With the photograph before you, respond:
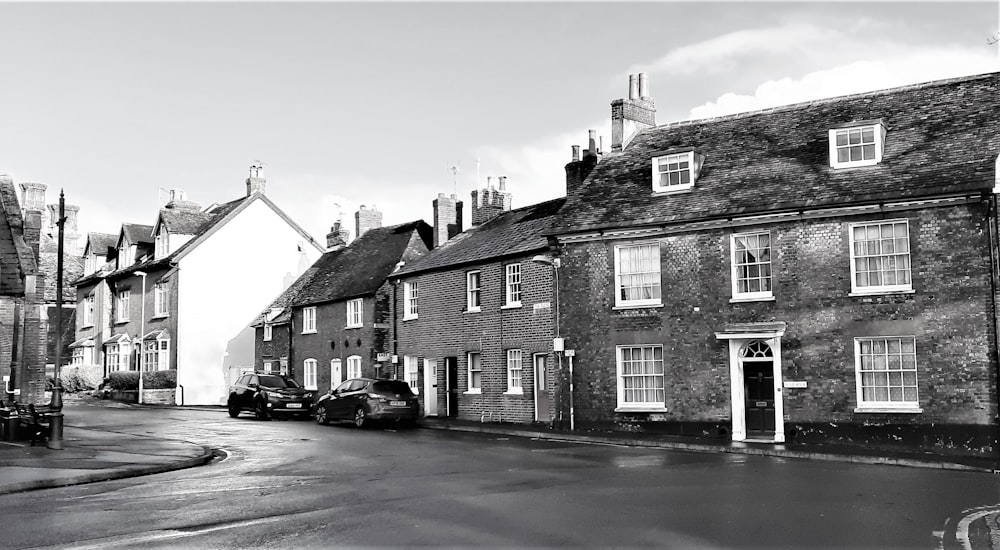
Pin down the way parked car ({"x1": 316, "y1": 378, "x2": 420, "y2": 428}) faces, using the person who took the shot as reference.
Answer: facing away from the viewer and to the left of the viewer

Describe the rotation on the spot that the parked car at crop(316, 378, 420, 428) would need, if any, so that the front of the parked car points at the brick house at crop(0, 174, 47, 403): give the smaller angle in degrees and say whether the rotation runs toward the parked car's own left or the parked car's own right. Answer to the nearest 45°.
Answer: approximately 45° to the parked car's own left

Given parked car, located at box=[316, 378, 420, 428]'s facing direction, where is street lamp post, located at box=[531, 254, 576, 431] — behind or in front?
behind

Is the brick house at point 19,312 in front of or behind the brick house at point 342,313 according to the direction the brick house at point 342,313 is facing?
in front

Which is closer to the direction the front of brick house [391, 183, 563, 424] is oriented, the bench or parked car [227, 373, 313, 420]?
the bench

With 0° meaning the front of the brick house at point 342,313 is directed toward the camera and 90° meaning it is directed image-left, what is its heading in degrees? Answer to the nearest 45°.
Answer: approximately 45°

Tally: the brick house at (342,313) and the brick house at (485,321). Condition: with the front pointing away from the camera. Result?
0

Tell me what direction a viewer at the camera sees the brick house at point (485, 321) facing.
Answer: facing the viewer and to the left of the viewer

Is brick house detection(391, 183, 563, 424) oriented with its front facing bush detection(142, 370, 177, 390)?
no

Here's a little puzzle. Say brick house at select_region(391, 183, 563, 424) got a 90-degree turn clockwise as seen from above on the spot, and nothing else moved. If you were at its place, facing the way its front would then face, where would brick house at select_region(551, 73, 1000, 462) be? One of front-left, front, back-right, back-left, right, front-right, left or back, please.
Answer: back

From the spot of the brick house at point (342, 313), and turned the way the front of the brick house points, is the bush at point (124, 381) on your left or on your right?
on your right

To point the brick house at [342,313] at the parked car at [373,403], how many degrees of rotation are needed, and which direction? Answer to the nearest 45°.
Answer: approximately 45° to its left

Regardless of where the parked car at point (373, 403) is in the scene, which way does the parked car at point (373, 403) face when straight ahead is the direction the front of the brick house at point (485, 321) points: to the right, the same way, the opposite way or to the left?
to the right

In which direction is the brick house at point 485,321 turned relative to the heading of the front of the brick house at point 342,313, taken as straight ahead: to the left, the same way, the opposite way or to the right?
the same way

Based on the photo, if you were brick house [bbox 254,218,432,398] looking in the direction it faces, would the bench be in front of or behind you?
in front

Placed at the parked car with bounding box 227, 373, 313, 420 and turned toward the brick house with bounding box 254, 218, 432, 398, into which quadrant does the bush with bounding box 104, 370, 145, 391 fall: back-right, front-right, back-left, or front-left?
front-left

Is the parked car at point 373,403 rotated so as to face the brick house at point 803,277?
no

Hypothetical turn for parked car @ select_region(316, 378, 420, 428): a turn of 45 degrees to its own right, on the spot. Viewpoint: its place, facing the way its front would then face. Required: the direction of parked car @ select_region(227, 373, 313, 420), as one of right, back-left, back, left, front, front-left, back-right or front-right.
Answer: front-left

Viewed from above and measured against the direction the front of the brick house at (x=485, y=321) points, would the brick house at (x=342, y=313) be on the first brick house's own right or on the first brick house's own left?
on the first brick house's own right

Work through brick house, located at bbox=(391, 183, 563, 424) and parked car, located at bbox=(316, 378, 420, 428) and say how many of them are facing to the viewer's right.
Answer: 0
